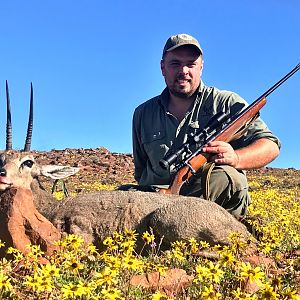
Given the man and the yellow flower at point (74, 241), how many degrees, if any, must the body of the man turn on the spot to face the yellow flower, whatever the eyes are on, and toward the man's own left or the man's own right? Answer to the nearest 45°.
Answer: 0° — they already face it

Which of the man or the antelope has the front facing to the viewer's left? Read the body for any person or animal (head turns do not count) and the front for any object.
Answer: the antelope

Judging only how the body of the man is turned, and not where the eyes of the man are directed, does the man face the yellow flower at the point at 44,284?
yes

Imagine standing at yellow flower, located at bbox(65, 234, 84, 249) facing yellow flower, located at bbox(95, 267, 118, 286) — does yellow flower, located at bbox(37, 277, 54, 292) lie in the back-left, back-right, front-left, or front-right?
front-right

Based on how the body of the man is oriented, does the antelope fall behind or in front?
in front

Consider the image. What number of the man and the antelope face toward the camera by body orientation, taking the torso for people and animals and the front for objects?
1

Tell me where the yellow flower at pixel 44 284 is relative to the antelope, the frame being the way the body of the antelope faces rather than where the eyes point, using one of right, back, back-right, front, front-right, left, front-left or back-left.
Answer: left

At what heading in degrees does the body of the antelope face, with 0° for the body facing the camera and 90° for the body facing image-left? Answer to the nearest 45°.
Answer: approximately 90°

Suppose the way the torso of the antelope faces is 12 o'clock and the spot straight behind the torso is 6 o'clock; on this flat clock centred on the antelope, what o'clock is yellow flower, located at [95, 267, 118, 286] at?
The yellow flower is roughly at 9 o'clock from the antelope.

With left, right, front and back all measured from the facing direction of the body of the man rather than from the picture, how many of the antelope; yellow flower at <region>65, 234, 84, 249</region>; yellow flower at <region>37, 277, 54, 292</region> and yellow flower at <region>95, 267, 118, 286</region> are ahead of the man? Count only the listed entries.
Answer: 4

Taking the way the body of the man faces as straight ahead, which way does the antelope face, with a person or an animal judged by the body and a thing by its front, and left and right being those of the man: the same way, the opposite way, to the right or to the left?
to the right

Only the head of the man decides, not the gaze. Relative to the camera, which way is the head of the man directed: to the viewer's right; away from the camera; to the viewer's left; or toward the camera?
toward the camera

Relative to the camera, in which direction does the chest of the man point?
toward the camera

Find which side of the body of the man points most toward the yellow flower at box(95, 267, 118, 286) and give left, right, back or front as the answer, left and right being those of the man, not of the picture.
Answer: front
